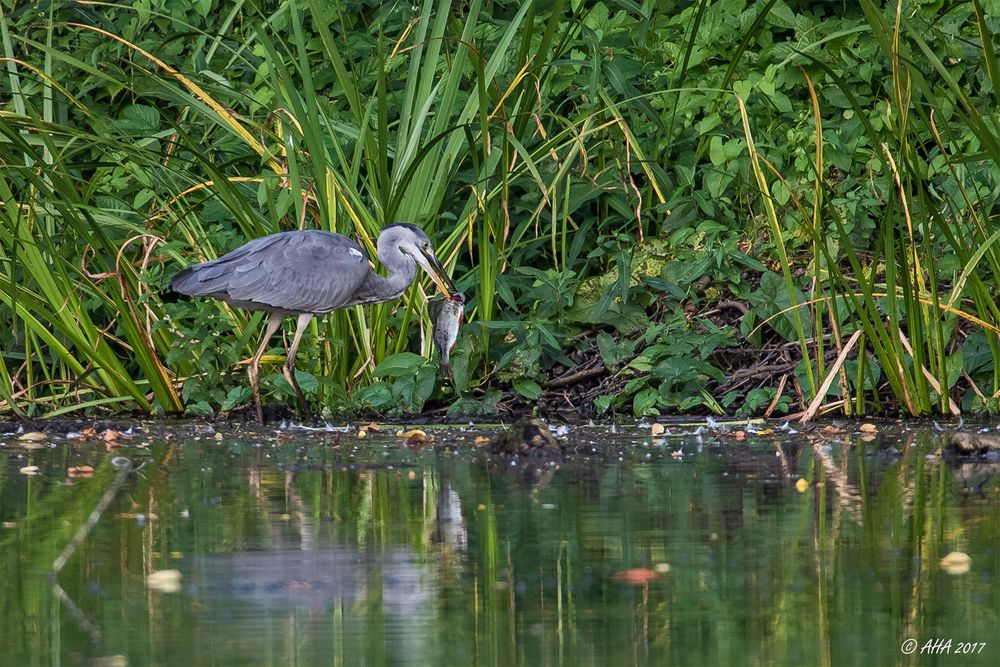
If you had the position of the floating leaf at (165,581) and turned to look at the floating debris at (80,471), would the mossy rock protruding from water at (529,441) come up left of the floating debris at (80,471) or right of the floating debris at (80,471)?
right

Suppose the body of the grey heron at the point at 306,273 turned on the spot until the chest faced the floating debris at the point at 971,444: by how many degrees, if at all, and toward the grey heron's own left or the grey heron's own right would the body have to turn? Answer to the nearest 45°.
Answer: approximately 45° to the grey heron's own right

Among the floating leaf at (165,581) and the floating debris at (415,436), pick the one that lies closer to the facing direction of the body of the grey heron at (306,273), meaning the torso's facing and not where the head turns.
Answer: the floating debris

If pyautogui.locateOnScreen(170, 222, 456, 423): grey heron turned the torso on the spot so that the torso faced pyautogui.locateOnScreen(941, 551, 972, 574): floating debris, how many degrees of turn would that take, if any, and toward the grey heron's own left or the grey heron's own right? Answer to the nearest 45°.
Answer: approximately 90° to the grey heron's own right

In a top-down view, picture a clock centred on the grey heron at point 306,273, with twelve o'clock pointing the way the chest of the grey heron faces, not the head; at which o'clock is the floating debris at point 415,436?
The floating debris is roughly at 2 o'clock from the grey heron.

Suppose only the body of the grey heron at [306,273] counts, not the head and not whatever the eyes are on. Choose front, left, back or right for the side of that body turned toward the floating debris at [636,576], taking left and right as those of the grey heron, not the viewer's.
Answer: right

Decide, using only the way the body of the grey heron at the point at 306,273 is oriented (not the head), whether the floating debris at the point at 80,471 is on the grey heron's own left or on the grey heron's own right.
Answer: on the grey heron's own right

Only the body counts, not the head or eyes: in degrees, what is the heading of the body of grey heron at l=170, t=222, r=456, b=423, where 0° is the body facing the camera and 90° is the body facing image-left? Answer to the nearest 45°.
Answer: approximately 270°

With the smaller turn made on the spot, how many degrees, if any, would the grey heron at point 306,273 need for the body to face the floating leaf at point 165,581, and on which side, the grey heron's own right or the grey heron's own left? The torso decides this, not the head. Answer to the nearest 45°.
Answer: approximately 90° to the grey heron's own right

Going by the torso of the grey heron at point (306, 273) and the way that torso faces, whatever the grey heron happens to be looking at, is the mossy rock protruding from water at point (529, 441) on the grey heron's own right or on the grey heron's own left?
on the grey heron's own right
